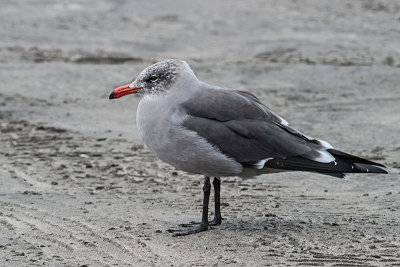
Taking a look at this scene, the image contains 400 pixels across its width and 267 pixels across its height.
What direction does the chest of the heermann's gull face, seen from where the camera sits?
to the viewer's left
